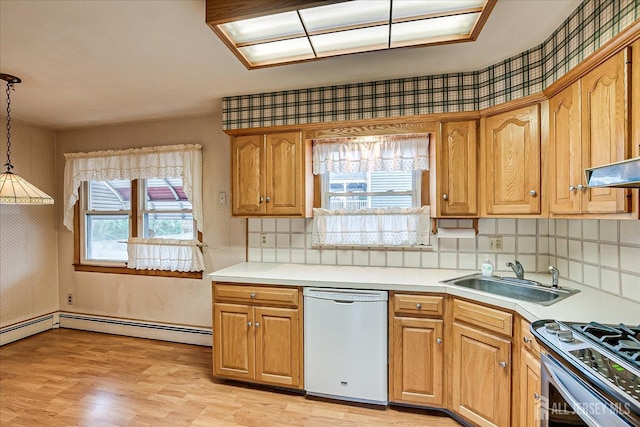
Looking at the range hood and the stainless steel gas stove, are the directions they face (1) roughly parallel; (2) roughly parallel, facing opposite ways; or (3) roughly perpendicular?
roughly parallel

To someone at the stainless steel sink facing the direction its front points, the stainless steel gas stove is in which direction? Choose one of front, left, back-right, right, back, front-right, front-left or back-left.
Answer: front-left

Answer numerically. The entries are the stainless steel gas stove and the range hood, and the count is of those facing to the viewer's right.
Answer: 0

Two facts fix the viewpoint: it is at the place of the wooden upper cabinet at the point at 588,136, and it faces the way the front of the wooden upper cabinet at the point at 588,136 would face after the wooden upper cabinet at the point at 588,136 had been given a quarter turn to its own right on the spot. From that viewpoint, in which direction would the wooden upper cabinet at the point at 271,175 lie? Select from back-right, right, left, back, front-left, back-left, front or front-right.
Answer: front-left

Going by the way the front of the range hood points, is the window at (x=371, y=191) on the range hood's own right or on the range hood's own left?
on the range hood's own right

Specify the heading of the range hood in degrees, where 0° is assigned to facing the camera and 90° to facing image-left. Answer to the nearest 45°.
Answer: approximately 45°

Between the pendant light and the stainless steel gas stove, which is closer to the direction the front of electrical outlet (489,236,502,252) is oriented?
the stainless steel gas stove

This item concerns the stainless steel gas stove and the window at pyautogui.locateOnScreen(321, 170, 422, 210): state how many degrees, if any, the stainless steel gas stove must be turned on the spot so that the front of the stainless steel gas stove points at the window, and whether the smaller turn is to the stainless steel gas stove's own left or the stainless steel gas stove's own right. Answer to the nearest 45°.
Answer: approximately 90° to the stainless steel gas stove's own right

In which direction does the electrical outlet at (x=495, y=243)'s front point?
toward the camera

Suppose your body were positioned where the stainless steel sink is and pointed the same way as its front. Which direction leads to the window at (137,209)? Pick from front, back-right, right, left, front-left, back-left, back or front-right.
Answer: front-right

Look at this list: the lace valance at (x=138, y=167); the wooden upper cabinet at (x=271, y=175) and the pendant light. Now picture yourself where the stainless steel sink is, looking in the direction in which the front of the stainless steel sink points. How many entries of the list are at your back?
0

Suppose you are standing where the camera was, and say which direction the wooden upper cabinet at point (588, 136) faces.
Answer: facing the viewer and to the left of the viewer
